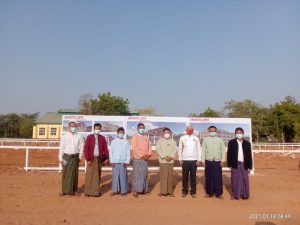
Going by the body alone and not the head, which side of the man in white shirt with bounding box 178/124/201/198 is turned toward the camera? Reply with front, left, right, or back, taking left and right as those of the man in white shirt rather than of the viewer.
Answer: front

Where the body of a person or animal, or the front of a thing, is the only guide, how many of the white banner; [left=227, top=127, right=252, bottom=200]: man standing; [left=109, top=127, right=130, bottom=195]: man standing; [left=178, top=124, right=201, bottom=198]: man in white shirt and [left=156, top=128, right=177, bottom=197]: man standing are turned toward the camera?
5

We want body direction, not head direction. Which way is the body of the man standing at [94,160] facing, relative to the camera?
toward the camera

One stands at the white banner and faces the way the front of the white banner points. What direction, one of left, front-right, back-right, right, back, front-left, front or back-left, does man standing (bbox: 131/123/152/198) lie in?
front

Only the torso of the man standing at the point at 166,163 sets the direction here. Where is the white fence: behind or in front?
behind

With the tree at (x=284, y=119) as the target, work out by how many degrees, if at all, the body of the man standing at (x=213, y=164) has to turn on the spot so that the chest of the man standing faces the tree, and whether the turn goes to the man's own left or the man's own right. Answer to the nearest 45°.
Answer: approximately 180°

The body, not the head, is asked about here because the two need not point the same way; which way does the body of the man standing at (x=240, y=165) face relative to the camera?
toward the camera

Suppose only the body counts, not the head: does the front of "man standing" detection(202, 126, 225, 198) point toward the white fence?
no

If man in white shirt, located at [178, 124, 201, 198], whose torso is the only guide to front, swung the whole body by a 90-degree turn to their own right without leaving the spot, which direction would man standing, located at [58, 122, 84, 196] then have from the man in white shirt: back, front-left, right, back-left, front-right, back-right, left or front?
front

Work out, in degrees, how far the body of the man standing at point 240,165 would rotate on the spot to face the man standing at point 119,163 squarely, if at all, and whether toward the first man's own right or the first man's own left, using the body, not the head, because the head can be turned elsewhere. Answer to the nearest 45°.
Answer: approximately 90° to the first man's own right

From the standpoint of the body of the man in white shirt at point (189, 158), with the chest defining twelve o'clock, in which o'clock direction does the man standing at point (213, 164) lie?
The man standing is roughly at 9 o'clock from the man in white shirt.

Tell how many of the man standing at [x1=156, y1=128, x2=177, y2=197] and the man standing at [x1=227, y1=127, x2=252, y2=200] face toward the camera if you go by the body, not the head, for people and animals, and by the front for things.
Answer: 2

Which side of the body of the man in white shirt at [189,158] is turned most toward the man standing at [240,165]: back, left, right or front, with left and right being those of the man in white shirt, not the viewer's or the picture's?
left

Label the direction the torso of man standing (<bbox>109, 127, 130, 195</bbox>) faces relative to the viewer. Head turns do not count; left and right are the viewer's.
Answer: facing the viewer

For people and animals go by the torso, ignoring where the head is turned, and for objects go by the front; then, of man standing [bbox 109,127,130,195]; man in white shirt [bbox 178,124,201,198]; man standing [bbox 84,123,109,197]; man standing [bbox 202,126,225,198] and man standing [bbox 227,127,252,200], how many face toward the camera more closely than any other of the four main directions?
5

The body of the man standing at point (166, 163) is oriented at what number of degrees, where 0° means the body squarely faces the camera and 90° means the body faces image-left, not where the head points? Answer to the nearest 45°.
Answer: approximately 0°

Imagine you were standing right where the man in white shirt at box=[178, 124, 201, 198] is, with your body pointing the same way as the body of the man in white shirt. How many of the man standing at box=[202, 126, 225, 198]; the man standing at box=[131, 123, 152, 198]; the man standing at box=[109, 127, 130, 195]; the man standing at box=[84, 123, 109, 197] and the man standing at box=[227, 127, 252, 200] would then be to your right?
3

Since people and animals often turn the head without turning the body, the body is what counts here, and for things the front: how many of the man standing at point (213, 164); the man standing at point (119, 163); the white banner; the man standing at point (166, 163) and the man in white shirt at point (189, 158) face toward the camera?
5

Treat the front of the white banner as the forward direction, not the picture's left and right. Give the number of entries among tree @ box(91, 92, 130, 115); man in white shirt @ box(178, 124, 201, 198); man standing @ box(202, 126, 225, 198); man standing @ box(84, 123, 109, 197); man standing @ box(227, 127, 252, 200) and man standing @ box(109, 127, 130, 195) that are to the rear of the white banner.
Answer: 1
